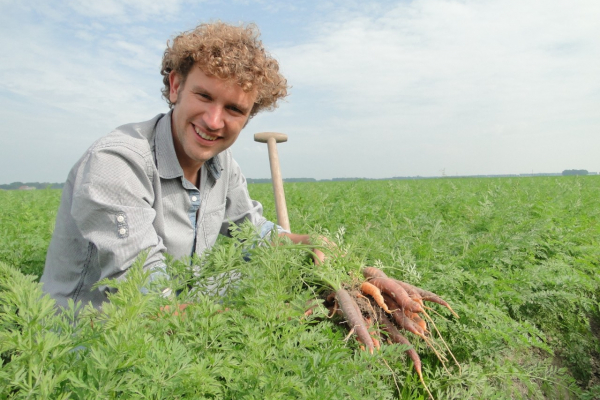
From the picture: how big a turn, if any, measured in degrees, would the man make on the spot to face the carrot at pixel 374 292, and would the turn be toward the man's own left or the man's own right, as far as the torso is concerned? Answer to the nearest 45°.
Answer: approximately 45° to the man's own left

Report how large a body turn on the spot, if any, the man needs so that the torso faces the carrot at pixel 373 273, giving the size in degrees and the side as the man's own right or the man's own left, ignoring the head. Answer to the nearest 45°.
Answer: approximately 45° to the man's own left

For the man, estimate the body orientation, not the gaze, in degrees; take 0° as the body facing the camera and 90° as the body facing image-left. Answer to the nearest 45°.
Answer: approximately 315°

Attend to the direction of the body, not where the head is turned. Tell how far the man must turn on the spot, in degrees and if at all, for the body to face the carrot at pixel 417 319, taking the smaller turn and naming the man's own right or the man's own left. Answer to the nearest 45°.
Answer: approximately 45° to the man's own left
